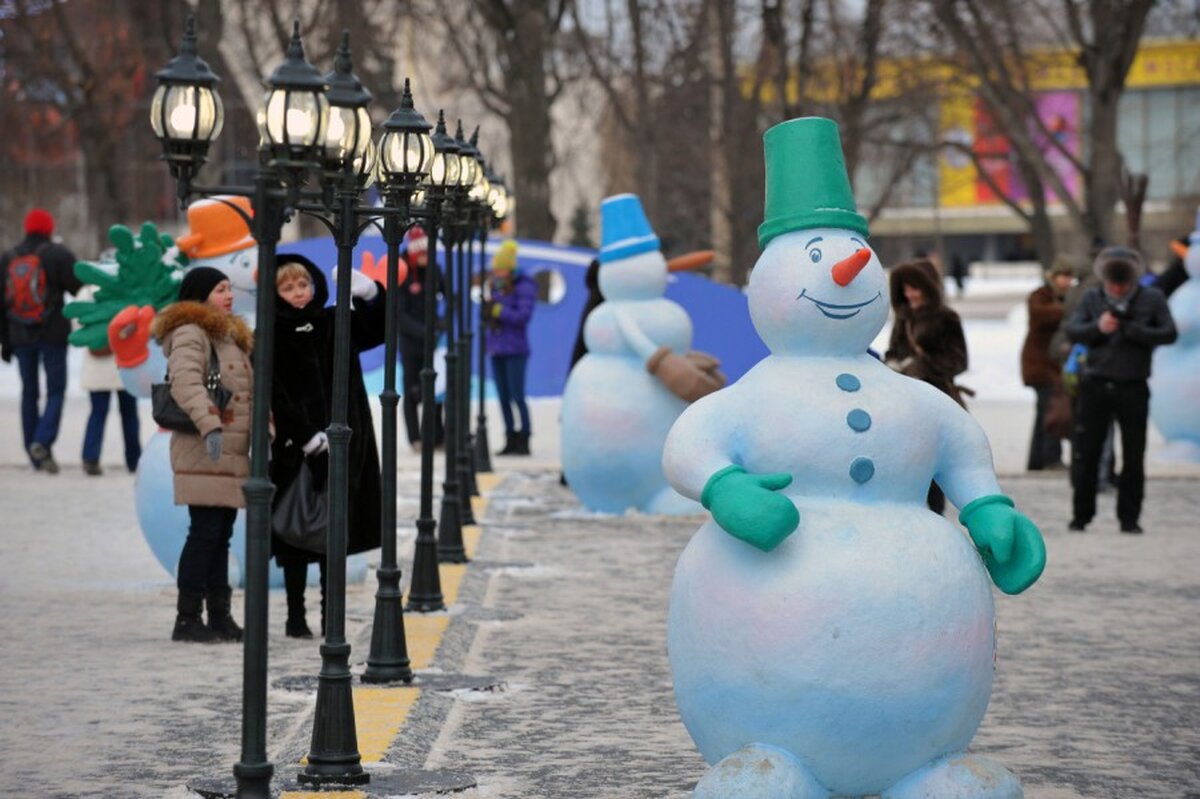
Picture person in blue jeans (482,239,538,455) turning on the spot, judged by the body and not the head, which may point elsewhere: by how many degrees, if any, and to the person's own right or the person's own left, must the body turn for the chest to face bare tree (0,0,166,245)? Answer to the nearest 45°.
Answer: approximately 90° to the person's own right

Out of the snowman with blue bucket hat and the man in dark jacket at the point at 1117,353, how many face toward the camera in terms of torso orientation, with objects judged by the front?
1

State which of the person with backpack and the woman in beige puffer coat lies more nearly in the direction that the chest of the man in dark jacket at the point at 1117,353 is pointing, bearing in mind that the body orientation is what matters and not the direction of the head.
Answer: the woman in beige puffer coat

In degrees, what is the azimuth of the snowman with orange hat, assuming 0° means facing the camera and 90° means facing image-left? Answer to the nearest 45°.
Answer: approximately 315°

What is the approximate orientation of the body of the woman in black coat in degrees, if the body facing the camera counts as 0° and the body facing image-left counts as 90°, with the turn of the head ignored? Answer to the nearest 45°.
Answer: approximately 45°

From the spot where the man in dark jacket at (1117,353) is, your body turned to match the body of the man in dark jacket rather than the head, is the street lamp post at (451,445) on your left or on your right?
on your right

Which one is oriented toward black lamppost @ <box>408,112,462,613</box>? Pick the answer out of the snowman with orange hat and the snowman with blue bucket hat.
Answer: the snowman with orange hat

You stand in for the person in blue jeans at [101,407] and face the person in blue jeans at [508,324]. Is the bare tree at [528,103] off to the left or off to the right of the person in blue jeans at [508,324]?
left

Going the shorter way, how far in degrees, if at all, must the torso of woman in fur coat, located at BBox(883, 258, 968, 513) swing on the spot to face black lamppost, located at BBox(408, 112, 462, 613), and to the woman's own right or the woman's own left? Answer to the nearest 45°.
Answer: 0° — they already face it

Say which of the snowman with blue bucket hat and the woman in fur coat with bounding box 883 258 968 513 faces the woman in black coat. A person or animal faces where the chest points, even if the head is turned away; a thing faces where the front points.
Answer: the woman in fur coat

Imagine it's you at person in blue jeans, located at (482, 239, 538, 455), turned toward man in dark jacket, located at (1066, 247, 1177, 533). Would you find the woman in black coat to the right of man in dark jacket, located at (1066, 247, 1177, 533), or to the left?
right
